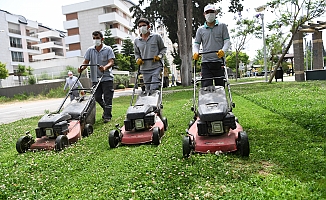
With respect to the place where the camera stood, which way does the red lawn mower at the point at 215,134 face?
facing the viewer

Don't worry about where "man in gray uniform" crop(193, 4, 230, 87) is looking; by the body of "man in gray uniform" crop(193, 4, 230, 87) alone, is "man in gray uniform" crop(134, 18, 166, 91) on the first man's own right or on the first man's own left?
on the first man's own right

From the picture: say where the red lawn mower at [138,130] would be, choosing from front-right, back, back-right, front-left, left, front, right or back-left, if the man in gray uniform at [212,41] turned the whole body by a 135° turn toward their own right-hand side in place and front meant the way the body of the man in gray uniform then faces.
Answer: left

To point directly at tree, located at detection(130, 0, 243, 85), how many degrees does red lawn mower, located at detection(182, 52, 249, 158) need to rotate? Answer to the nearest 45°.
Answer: approximately 180°

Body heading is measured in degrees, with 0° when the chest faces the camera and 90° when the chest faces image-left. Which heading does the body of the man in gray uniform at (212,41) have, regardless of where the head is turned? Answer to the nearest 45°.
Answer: approximately 0°

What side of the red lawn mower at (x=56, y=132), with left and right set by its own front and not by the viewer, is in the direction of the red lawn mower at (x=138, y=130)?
left

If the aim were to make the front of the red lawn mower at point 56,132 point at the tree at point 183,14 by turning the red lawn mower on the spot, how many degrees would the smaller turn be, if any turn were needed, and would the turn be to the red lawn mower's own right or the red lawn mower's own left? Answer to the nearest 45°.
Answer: approximately 180°

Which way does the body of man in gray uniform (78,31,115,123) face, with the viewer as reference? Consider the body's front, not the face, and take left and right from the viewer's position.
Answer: facing the viewer and to the left of the viewer

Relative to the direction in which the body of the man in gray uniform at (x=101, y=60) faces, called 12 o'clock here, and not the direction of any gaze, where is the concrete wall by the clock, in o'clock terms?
The concrete wall is roughly at 4 o'clock from the man in gray uniform.
